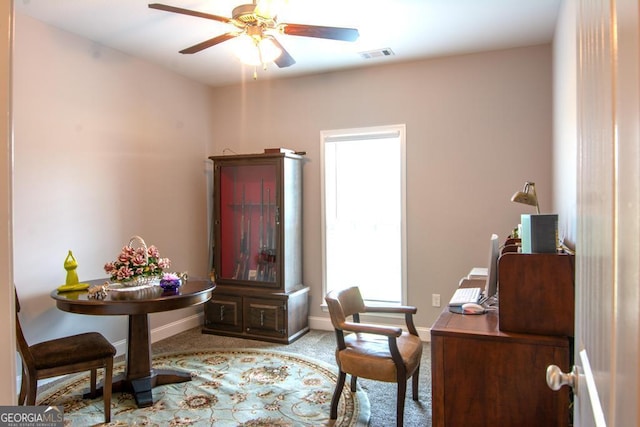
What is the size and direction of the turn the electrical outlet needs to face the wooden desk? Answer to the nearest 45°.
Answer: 0° — it already faces it

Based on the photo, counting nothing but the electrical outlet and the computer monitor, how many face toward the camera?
1

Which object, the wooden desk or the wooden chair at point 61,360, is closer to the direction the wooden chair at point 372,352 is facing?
the wooden desk

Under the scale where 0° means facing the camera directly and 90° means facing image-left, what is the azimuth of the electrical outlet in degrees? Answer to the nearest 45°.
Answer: approximately 0°

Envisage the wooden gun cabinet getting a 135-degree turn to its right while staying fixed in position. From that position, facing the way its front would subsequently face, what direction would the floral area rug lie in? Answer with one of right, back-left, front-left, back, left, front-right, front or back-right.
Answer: back

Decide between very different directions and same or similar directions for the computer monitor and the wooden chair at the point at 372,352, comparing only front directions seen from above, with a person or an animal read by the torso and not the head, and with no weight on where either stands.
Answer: very different directions

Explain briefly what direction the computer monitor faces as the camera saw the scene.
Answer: facing to the left of the viewer

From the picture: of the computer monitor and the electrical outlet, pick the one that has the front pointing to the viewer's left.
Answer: the computer monitor

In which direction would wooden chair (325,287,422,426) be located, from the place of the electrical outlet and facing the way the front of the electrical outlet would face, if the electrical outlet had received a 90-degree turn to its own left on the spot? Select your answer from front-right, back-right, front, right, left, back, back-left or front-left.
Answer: right

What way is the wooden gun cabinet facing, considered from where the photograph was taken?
facing the viewer and to the left of the viewer
